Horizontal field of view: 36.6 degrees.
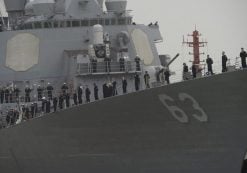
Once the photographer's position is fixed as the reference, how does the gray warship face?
facing the viewer and to the right of the viewer
